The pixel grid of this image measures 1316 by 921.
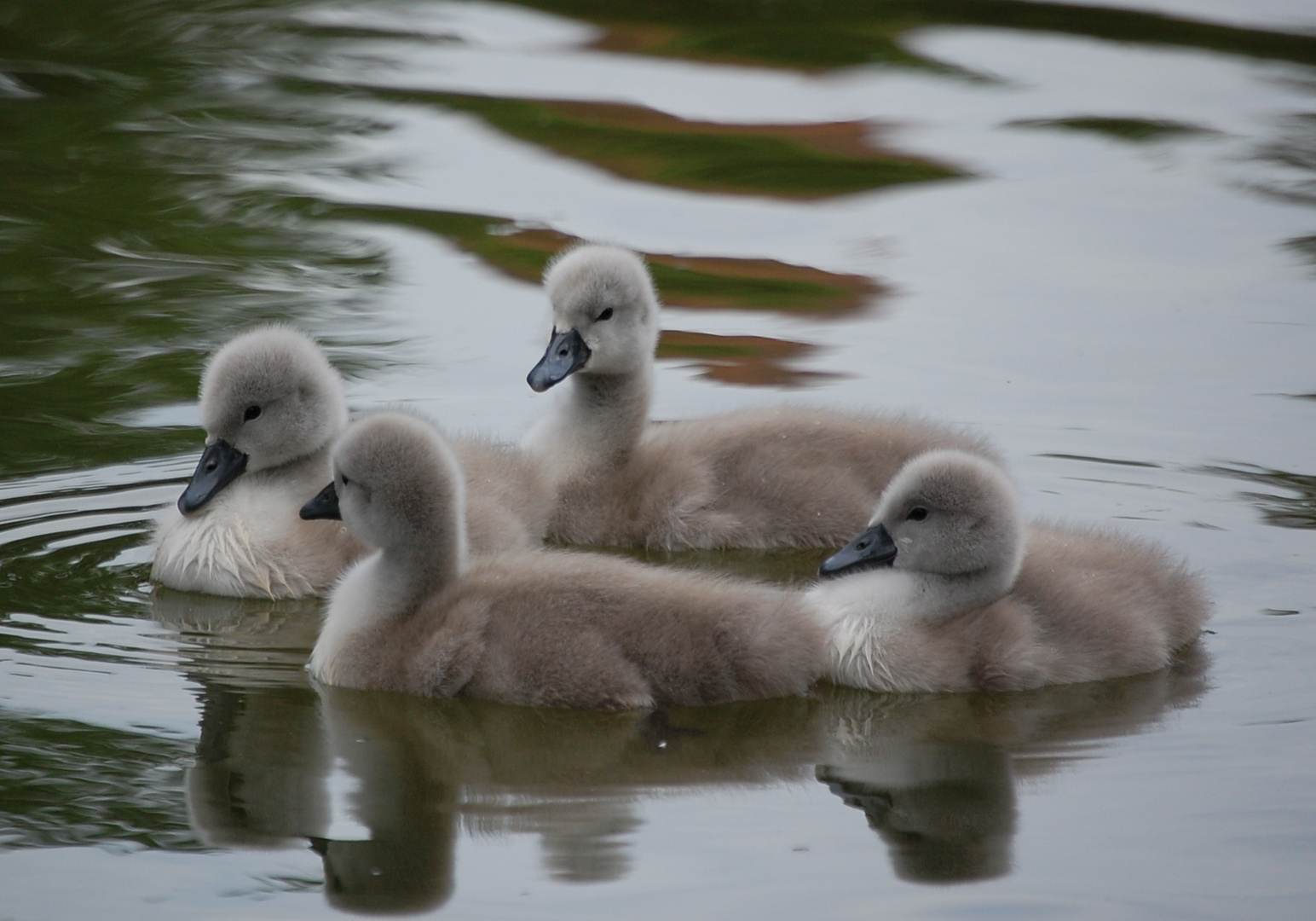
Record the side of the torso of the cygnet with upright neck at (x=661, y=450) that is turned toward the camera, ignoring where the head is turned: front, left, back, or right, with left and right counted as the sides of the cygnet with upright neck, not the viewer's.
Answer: left

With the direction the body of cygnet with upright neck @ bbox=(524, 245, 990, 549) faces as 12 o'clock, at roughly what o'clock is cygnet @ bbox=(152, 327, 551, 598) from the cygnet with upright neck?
The cygnet is roughly at 11 o'clock from the cygnet with upright neck.
